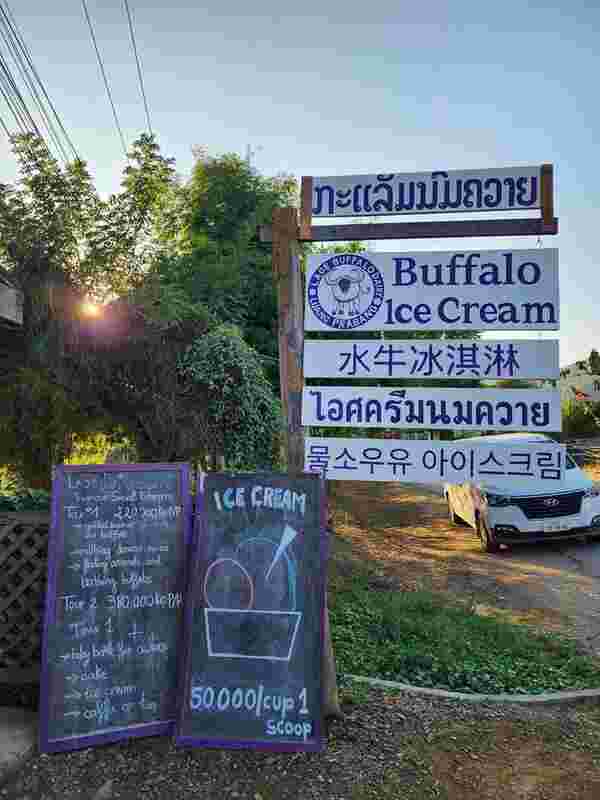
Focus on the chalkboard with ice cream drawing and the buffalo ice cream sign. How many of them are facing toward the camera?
2

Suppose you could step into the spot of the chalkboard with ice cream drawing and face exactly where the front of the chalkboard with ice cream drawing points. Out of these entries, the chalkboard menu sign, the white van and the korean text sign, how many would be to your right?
1

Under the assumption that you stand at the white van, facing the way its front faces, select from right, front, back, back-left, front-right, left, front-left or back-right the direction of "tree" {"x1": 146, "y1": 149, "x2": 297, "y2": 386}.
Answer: back-right

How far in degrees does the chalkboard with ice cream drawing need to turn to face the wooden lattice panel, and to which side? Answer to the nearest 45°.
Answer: approximately 90° to its right

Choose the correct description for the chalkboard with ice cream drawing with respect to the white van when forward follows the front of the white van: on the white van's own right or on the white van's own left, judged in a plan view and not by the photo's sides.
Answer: on the white van's own right

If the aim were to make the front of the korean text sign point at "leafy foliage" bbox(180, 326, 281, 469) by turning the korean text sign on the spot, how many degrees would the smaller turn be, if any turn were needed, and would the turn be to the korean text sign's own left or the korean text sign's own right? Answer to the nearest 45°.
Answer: approximately 135° to the korean text sign's own right

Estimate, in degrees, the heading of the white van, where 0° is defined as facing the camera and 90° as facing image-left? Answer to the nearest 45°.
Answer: approximately 315°

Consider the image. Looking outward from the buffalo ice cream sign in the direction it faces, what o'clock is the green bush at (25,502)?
The green bush is roughly at 3 o'clock from the buffalo ice cream sign.

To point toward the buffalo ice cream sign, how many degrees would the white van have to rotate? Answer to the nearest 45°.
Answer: approximately 45° to its right
